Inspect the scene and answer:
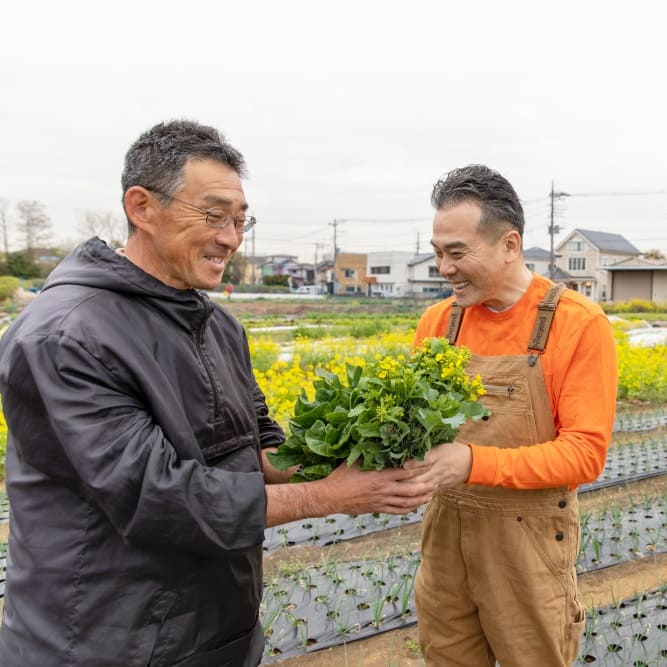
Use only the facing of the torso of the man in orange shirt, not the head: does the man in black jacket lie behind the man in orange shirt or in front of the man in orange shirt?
in front

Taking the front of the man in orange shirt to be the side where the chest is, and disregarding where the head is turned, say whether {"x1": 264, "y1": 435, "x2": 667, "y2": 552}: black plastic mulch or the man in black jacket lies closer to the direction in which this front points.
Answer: the man in black jacket

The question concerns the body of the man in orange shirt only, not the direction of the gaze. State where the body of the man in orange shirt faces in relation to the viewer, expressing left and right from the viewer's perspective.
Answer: facing the viewer and to the left of the viewer

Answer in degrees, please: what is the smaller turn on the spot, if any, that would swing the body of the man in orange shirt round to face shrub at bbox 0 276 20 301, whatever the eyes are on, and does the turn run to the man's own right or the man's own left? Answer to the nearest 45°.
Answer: approximately 90° to the man's own right

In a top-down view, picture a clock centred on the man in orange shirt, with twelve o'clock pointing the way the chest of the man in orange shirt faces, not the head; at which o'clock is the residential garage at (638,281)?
The residential garage is roughly at 5 o'clock from the man in orange shirt.

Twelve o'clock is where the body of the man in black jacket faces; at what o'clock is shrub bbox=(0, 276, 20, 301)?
The shrub is roughly at 7 o'clock from the man in black jacket.

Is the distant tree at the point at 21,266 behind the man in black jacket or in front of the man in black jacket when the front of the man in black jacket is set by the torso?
behind

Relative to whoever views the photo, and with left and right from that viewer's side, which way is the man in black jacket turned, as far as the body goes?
facing the viewer and to the right of the viewer

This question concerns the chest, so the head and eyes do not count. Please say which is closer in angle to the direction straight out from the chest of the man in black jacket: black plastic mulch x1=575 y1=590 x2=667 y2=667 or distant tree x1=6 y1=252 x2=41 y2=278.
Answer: the black plastic mulch

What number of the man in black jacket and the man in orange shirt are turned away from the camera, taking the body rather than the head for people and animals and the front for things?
0

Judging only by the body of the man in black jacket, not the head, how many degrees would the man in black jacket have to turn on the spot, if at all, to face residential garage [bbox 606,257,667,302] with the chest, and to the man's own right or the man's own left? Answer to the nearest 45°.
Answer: approximately 90° to the man's own left

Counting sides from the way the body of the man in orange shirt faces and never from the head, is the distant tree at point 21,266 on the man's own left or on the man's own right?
on the man's own right
